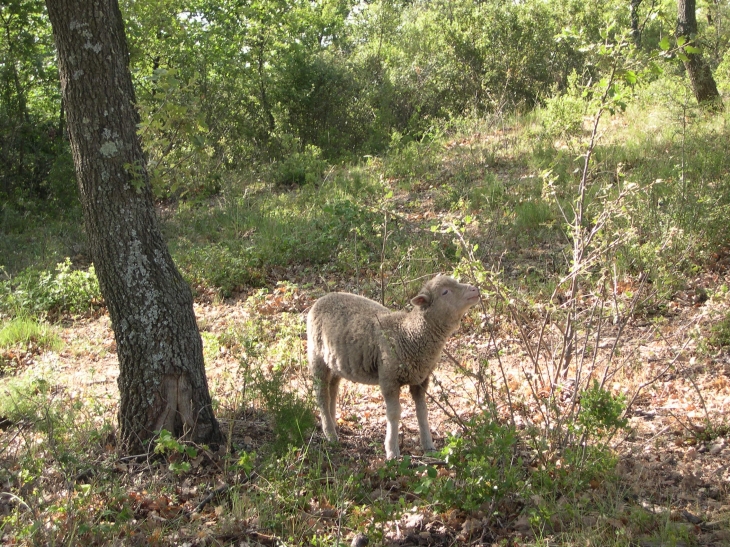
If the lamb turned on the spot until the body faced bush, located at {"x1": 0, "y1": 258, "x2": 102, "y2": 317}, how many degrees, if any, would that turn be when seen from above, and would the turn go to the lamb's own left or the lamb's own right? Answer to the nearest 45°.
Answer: approximately 180°

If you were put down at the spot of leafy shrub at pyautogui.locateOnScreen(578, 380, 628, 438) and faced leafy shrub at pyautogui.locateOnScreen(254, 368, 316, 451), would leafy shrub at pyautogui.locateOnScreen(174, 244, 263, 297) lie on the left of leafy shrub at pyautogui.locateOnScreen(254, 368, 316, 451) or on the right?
right

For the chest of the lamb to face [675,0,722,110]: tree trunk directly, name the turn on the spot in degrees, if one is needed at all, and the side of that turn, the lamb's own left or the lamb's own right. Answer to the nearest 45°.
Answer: approximately 90° to the lamb's own left

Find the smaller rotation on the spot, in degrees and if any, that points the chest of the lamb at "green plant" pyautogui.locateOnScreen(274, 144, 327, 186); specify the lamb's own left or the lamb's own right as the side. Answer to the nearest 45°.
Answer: approximately 135° to the lamb's own left

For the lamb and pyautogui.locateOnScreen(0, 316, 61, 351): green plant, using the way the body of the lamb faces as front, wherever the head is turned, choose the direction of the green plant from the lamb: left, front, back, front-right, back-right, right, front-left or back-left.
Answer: back

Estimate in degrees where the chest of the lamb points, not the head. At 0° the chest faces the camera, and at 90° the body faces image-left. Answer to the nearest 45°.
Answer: approximately 315°
